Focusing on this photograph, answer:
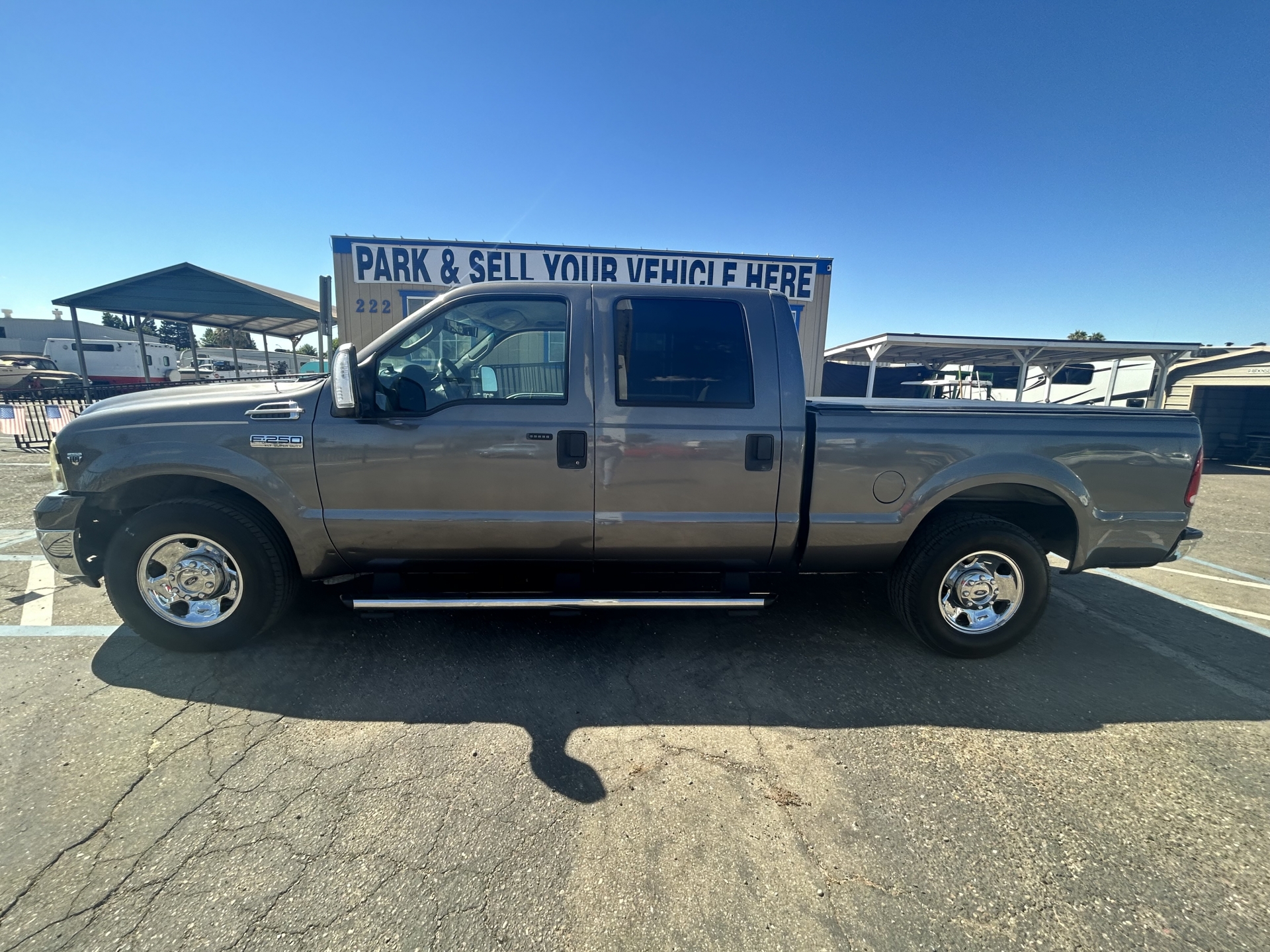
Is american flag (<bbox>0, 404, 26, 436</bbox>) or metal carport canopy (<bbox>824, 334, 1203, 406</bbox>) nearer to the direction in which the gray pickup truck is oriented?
the american flag

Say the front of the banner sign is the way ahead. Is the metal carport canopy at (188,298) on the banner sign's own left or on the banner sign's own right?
on the banner sign's own right

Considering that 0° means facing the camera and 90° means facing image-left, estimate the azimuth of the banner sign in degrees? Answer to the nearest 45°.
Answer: approximately 0°

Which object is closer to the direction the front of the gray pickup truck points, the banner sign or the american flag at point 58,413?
the american flag

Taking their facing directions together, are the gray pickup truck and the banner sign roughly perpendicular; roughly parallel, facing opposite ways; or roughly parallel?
roughly perpendicular

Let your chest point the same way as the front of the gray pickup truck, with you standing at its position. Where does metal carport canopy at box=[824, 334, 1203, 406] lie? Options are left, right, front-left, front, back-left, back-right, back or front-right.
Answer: back-right

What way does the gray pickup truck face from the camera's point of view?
to the viewer's left

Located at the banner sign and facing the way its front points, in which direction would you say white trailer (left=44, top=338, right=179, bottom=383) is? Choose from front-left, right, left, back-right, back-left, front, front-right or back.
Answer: back-right

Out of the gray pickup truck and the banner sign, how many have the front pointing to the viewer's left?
1
